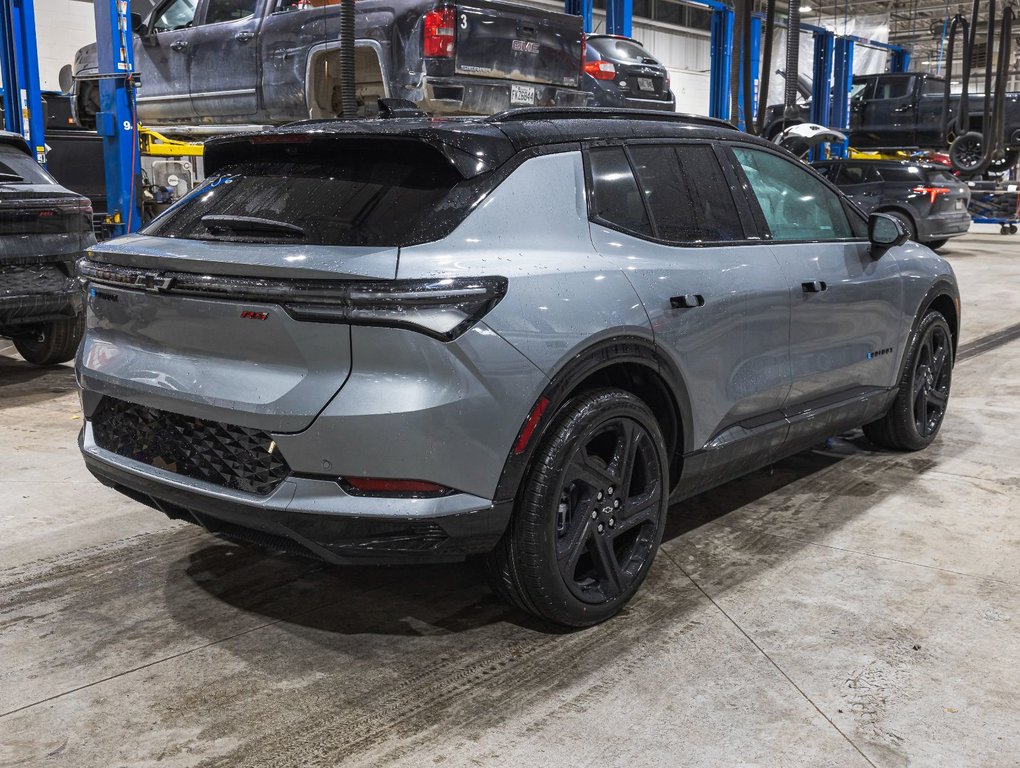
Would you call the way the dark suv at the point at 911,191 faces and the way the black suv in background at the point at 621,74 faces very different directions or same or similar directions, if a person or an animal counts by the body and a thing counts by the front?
same or similar directions

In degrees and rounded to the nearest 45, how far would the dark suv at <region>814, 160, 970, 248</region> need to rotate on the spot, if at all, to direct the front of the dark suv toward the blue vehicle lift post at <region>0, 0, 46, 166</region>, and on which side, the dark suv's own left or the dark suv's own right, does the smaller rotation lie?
approximately 90° to the dark suv's own left

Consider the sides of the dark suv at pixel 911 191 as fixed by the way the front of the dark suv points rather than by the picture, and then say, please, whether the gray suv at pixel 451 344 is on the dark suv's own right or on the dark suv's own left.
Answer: on the dark suv's own left

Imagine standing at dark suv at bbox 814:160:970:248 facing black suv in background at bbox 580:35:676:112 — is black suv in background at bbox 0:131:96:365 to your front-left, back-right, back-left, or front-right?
front-left

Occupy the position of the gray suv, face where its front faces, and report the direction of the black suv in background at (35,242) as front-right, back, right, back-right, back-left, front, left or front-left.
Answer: left

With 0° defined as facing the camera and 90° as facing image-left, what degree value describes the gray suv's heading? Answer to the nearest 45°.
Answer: approximately 225°

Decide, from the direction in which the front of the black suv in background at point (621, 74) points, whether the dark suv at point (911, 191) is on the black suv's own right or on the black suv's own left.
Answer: on the black suv's own right

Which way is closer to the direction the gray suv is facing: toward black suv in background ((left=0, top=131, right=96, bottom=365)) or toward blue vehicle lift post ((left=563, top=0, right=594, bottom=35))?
the blue vehicle lift post

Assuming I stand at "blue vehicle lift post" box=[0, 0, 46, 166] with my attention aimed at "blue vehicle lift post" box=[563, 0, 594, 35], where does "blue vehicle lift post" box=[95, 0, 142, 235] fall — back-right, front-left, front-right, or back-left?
front-right

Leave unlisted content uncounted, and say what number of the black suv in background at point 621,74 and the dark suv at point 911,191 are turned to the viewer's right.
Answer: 0

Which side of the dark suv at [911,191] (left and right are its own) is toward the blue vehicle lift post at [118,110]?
left

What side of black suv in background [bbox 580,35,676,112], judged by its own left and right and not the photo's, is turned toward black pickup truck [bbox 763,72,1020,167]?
right

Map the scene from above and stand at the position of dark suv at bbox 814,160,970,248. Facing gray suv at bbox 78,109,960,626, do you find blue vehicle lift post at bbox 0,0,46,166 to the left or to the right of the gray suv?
right

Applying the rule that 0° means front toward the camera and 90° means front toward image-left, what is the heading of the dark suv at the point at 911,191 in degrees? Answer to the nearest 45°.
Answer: approximately 135°

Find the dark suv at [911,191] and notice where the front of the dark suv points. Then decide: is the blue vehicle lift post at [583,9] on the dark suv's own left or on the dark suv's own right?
on the dark suv's own left

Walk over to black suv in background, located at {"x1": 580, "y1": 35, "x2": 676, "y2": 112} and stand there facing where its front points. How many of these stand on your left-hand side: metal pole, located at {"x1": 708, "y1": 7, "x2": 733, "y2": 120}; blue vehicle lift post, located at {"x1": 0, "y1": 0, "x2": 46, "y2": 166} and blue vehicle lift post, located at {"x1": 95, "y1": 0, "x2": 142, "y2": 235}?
2

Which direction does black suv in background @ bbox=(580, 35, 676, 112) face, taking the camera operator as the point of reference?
facing away from the viewer and to the left of the viewer

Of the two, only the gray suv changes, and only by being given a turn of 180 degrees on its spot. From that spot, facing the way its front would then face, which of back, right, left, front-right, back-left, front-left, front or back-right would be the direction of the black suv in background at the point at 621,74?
back-right
